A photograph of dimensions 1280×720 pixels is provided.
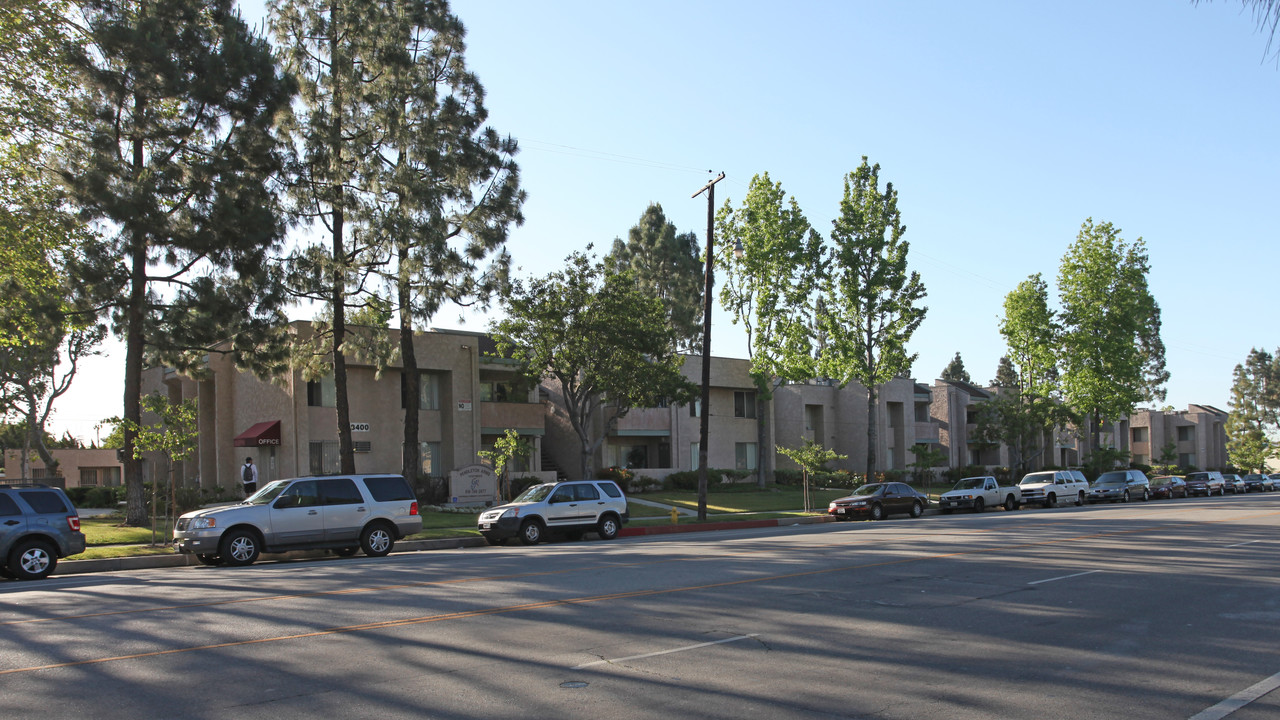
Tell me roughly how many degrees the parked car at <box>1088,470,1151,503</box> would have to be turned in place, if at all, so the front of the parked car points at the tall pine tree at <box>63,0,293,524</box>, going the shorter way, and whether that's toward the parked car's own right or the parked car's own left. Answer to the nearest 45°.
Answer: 0° — it already faces it

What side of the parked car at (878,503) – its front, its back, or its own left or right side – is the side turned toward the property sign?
front

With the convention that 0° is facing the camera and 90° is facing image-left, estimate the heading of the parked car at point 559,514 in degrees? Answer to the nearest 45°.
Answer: approximately 45°

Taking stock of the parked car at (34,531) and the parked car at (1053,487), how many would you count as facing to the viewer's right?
0

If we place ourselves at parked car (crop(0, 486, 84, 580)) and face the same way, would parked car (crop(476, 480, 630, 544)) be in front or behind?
behind

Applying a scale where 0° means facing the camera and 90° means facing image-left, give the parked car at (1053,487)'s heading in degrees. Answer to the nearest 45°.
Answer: approximately 45°

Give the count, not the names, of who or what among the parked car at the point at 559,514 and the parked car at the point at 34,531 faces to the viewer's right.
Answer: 0

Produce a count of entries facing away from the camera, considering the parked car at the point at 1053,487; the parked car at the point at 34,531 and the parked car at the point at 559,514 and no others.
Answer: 0

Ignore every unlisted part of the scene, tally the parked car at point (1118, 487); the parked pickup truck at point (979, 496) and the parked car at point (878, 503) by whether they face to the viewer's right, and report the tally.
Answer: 0

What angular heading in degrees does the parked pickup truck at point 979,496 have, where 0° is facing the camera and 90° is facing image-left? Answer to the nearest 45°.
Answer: approximately 45°

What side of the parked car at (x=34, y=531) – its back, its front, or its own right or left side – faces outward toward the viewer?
left

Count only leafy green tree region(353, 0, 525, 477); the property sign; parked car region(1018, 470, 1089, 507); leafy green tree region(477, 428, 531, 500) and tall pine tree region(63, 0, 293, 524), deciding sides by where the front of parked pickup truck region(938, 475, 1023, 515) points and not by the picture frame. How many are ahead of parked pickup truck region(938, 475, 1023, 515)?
4
